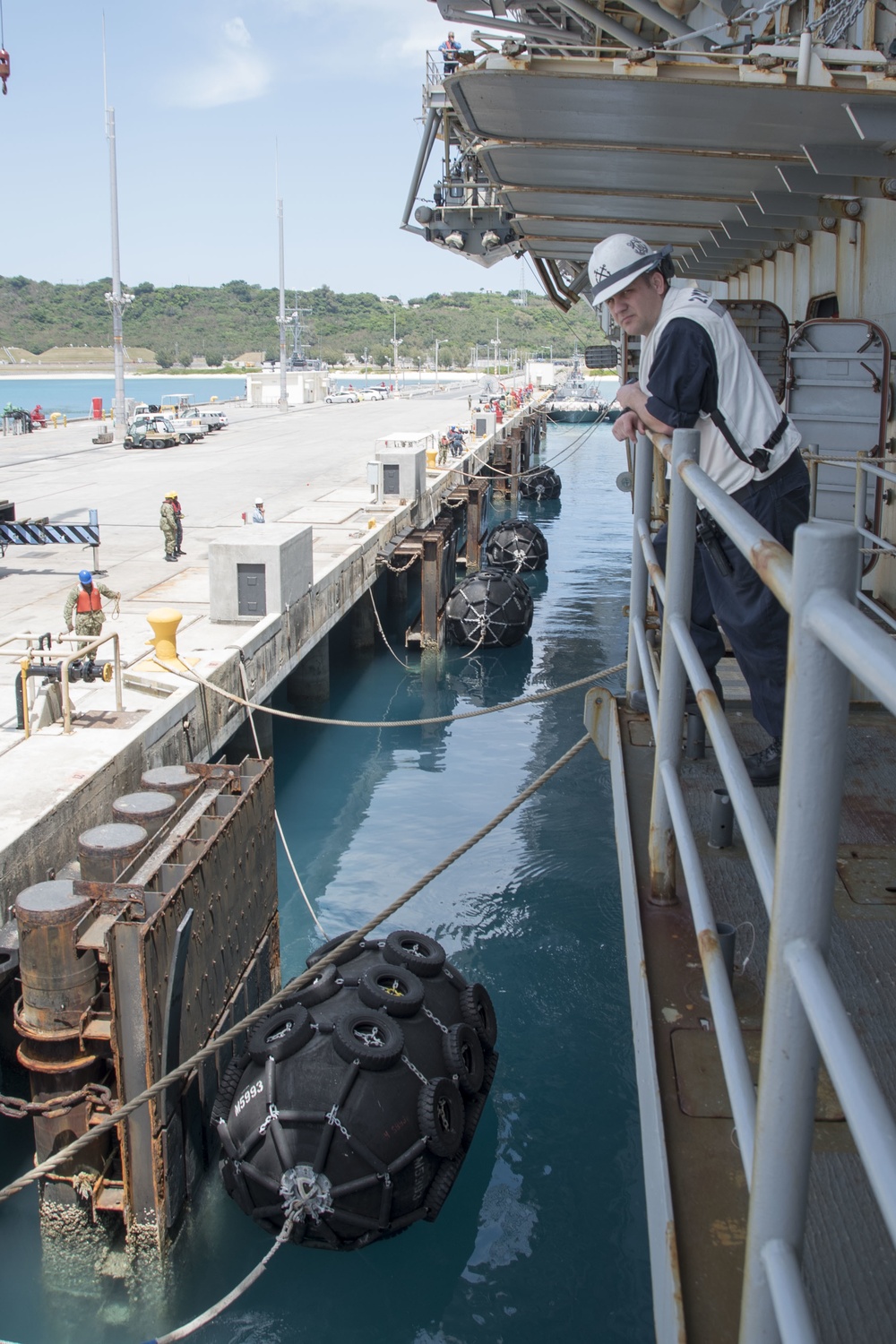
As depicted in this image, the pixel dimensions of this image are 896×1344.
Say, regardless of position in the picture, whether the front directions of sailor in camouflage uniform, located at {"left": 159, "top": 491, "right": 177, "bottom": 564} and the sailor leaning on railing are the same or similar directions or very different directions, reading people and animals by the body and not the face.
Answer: very different directions

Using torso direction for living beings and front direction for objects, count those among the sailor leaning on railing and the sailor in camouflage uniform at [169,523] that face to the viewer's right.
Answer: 1

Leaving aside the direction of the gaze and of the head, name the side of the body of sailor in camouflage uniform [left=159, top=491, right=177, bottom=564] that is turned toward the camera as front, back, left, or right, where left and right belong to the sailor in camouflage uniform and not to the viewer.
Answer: right

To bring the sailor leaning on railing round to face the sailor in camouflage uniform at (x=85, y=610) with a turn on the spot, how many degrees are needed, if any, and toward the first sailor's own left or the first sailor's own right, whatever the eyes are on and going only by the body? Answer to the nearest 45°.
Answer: approximately 45° to the first sailor's own right

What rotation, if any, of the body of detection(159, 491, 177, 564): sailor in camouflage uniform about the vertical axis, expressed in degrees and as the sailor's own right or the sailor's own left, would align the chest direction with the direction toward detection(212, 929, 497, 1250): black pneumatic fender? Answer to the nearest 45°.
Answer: approximately 90° to the sailor's own right

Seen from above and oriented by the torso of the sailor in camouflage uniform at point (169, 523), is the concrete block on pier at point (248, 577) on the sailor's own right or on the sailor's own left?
on the sailor's own right

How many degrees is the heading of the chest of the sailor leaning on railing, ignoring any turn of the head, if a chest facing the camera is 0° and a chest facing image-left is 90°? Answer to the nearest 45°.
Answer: approximately 90°

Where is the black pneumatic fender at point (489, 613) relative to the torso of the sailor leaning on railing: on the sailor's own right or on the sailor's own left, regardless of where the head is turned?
on the sailor's own right
